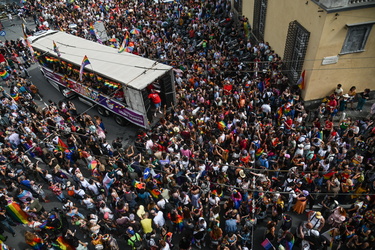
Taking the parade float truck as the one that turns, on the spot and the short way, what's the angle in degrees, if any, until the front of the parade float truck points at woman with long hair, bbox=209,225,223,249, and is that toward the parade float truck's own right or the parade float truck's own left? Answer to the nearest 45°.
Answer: approximately 135° to the parade float truck's own left

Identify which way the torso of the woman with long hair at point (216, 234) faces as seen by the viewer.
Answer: away from the camera

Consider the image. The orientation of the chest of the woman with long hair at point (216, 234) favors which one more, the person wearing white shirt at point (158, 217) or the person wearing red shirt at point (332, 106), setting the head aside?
the person wearing red shirt

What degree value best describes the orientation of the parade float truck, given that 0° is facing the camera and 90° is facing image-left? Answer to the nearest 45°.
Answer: approximately 135°

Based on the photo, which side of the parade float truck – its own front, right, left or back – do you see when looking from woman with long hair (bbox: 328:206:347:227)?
back

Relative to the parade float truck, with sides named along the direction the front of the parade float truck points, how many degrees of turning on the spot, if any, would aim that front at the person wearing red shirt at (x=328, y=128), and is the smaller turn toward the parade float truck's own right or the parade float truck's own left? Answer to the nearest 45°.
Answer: approximately 180°

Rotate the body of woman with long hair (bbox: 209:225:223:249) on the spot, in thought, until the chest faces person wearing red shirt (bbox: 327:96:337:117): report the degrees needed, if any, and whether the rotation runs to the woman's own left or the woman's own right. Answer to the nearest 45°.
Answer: approximately 45° to the woman's own right

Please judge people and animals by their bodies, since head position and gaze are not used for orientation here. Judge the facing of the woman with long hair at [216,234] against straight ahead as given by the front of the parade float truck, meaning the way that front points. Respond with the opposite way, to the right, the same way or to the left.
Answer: to the right

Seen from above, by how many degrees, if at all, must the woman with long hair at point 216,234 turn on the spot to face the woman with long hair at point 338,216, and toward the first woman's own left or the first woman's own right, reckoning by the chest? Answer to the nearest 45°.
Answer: approximately 90° to the first woman's own right

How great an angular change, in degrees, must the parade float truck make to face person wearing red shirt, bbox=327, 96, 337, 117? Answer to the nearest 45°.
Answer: approximately 180°

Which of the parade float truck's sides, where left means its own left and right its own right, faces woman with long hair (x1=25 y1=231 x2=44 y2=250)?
left
